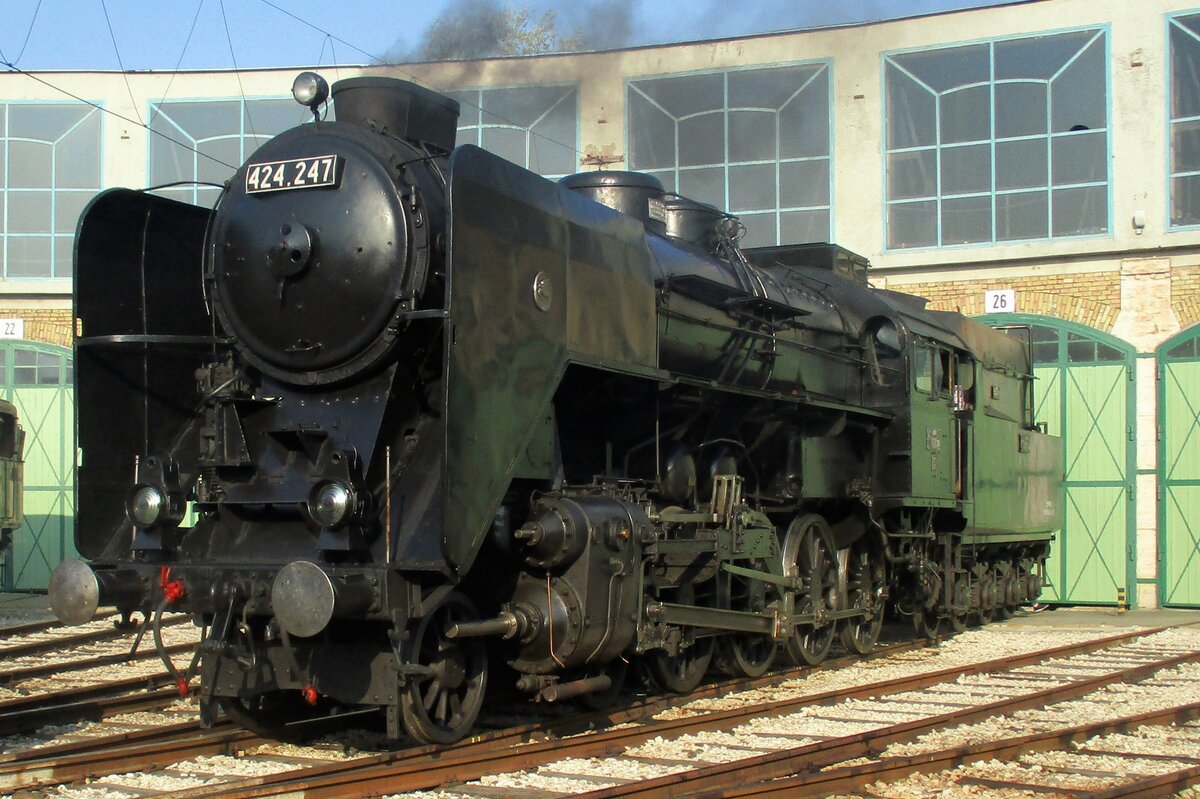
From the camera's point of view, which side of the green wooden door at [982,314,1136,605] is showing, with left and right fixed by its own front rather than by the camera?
front

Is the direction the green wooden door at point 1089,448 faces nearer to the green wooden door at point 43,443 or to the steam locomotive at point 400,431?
the steam locomotive

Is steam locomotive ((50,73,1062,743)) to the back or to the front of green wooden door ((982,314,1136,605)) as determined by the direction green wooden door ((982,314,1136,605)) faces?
to the front

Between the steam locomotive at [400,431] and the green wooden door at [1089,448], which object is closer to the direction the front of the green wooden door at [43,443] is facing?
the steam locomotive

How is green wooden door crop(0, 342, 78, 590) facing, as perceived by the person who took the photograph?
facing the viewer

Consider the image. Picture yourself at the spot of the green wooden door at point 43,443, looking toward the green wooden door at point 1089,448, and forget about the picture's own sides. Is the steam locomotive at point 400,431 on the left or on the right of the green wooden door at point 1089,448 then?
right

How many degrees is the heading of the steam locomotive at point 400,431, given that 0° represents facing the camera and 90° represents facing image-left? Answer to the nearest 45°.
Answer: approximately 45°

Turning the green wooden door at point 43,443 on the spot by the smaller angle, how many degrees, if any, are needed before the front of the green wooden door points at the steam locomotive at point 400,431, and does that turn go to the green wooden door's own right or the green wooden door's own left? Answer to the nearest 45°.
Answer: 0° — it already faces it

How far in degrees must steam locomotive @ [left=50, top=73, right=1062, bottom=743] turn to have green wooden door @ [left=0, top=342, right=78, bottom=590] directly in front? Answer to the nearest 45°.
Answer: approximately 90° to its right

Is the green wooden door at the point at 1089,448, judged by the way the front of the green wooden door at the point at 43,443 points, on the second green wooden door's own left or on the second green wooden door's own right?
on the second green wooden door's own left

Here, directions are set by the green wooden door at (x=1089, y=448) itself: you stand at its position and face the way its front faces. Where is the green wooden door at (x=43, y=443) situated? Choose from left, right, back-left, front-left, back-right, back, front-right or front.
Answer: right

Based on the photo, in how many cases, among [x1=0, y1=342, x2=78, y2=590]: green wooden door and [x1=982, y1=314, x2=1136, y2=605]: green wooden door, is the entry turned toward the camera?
2
